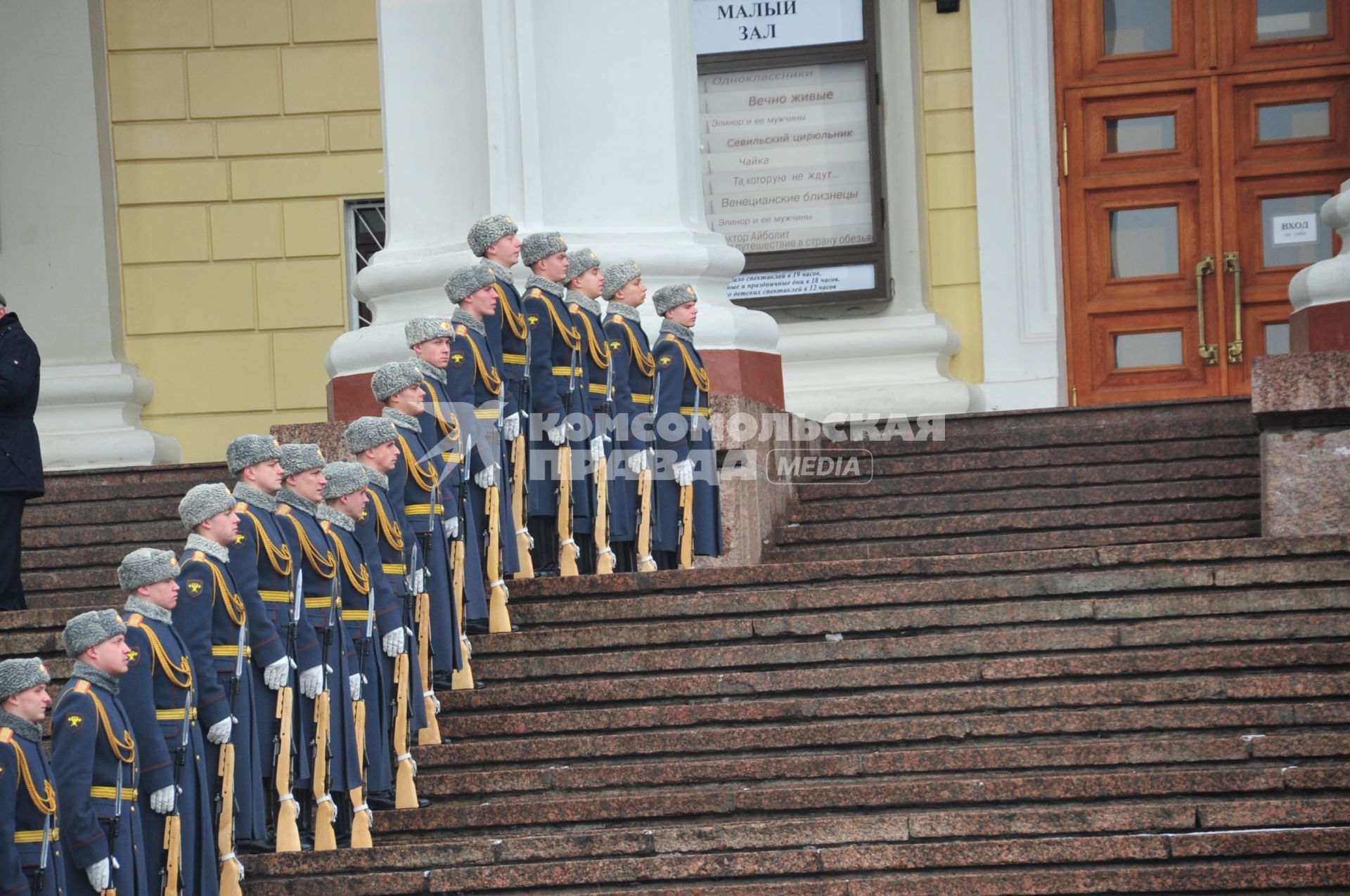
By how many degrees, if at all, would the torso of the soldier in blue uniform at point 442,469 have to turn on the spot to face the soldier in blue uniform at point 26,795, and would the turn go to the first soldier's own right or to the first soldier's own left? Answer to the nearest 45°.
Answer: approximately 90° to the first soldier's own right

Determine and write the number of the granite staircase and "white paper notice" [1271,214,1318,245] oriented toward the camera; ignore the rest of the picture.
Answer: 2

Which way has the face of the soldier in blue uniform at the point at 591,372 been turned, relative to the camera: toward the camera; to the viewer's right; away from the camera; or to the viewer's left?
to the viewer's right

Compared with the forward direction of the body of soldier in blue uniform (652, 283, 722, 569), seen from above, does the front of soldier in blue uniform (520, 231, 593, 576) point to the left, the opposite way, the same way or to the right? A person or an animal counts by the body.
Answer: the same way

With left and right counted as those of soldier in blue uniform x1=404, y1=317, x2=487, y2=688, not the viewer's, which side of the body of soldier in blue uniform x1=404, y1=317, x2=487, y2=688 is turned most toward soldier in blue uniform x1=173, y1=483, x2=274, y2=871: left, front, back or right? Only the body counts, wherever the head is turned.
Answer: right

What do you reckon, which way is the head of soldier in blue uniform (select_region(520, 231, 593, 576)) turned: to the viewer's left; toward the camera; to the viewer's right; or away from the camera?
to the viewer's right

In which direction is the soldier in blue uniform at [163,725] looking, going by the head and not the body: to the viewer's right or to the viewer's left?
to the viewer's right

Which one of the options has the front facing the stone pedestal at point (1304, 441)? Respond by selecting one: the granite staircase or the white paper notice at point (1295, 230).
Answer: the white paper notice

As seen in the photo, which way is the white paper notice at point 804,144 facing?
toward the camera

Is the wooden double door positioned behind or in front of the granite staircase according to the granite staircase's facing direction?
behind

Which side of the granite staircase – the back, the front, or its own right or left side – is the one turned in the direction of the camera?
front

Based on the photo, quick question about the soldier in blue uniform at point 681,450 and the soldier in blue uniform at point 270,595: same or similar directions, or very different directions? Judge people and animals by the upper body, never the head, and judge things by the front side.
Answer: same or similar directions

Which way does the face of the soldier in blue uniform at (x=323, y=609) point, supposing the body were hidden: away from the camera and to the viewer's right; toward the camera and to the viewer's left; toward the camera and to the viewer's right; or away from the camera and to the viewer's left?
toward the camera and to the viewer's right

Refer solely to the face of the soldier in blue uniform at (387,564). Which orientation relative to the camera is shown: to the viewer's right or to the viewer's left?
to the viewer's right

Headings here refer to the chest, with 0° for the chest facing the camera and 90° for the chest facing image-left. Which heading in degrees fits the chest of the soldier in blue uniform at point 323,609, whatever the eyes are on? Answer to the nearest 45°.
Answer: approximately 315°

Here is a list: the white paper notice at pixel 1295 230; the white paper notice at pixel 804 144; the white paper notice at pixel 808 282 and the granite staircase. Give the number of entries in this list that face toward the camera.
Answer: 4

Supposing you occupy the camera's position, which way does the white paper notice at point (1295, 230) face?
facing the viewer
